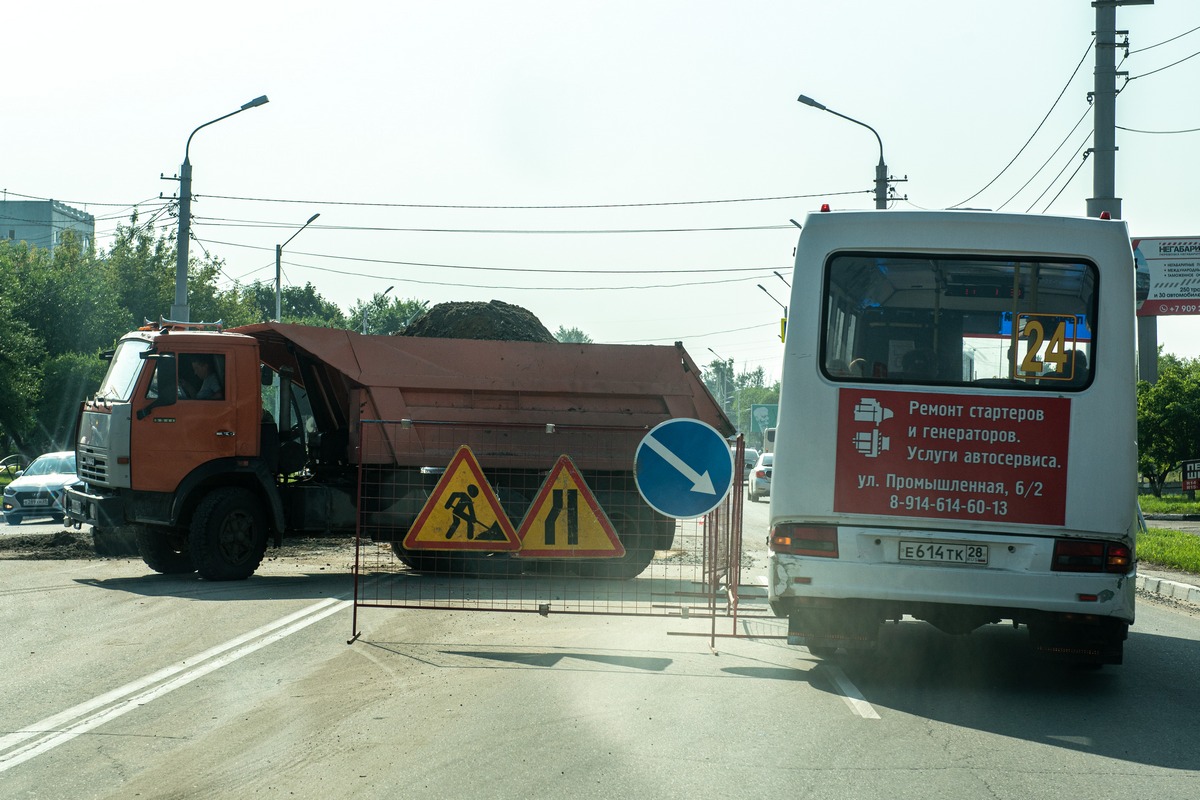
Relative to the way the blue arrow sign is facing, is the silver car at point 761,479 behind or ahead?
behind

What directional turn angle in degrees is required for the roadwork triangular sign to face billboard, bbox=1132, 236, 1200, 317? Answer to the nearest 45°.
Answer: approximately 135° to its left

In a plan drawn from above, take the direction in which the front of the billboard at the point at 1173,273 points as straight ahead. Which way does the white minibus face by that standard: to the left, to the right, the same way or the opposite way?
the opposite way

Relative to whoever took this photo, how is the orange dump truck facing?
facing to the left of the viewer

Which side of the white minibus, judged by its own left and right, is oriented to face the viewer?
back

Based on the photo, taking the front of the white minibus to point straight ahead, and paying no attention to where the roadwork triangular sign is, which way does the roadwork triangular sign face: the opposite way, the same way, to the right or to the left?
the opposite way

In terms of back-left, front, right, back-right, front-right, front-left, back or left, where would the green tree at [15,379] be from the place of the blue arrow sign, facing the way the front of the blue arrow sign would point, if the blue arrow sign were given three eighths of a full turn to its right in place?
front

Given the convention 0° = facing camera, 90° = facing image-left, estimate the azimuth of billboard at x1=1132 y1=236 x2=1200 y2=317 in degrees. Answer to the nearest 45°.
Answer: approximately 0°

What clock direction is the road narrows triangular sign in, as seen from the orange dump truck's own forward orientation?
The road narrows triangular sign is roughly at 8 o'clock from the orange dump truck.
